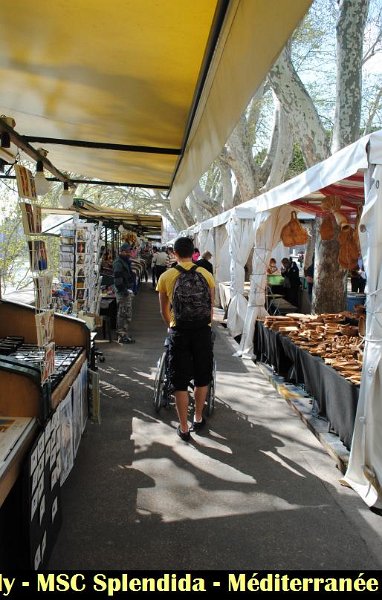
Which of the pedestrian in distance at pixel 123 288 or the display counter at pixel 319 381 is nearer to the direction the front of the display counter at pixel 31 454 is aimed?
the display counter

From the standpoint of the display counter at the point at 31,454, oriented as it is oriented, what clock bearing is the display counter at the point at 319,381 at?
the display counter at the point at 319,381 is roughly at 11 o'clock from the display counter at the point at 31,454.

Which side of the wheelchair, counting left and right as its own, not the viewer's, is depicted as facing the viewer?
back

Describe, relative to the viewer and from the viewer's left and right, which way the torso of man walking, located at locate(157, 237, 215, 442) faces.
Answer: facing away from the viewer

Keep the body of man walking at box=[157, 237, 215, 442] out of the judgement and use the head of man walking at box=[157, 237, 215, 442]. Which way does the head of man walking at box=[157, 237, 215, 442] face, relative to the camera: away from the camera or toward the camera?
away from the camera

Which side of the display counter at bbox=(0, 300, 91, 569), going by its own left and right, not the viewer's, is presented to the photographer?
right

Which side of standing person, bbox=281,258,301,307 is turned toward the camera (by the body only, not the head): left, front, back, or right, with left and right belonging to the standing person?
left

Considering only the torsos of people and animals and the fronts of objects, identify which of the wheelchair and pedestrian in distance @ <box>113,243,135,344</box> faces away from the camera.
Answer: the wheelchair

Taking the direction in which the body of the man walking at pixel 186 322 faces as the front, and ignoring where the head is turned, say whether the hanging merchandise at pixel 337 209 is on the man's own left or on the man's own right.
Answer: on the man's own right
